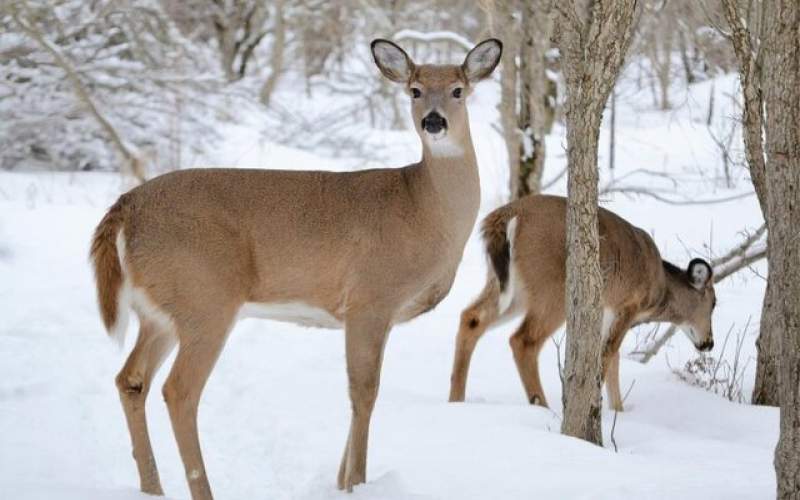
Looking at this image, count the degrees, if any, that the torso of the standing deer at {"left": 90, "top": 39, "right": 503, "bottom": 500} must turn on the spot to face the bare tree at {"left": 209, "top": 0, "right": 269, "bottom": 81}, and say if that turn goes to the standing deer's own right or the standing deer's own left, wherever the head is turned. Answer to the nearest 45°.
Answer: approximately 90° to the standing deer's own left

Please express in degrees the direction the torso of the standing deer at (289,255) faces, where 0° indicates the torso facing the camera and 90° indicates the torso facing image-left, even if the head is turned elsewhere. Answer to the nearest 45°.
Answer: approximately 270°

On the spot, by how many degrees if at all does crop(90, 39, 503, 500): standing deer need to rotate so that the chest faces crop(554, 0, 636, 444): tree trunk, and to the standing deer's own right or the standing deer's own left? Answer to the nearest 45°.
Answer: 0° — it already faces it

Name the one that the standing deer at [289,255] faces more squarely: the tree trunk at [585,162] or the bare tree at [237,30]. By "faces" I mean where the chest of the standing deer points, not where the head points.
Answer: the tree trunk

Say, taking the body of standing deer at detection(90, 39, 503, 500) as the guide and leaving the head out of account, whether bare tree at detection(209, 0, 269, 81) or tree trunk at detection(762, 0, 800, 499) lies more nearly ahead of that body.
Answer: the tree trunk

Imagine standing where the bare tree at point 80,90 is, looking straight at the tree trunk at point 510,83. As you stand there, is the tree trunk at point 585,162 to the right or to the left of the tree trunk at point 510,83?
right
